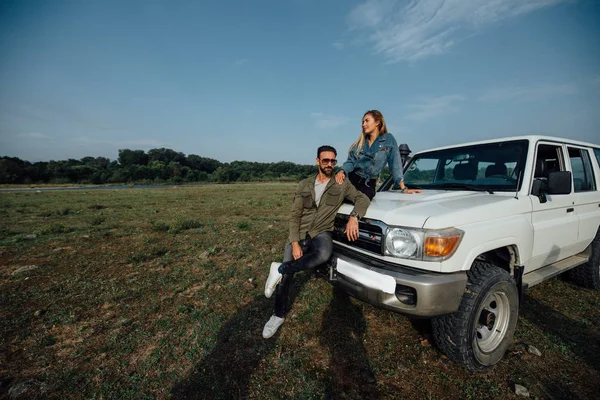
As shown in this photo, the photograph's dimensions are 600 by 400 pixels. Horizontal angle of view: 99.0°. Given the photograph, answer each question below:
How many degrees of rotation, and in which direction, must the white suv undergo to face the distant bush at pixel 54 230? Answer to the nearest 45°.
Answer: approximately 45° to its right

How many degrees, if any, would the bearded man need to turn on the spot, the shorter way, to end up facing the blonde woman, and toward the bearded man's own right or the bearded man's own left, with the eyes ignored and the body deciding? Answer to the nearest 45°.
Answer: approximately 180°

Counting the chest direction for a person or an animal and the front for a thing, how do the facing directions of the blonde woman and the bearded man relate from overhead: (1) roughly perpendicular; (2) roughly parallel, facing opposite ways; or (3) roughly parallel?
roughly parallel

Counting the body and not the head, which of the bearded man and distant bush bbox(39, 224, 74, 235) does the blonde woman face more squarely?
the bearded man

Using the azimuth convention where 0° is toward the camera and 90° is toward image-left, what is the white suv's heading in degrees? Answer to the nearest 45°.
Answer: approximately 45°

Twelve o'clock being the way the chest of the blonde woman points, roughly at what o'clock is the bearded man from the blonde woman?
The bearded man is roughly at 12 o'clock from the blonde woman.

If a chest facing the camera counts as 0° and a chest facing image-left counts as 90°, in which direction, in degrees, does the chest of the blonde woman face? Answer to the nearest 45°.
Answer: approximately 45°

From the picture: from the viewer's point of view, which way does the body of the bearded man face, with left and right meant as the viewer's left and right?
facing the viewer and to the left of the viewer

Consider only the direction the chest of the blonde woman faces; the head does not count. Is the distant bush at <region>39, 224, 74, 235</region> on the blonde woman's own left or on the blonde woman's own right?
on the blonde woman's own right
